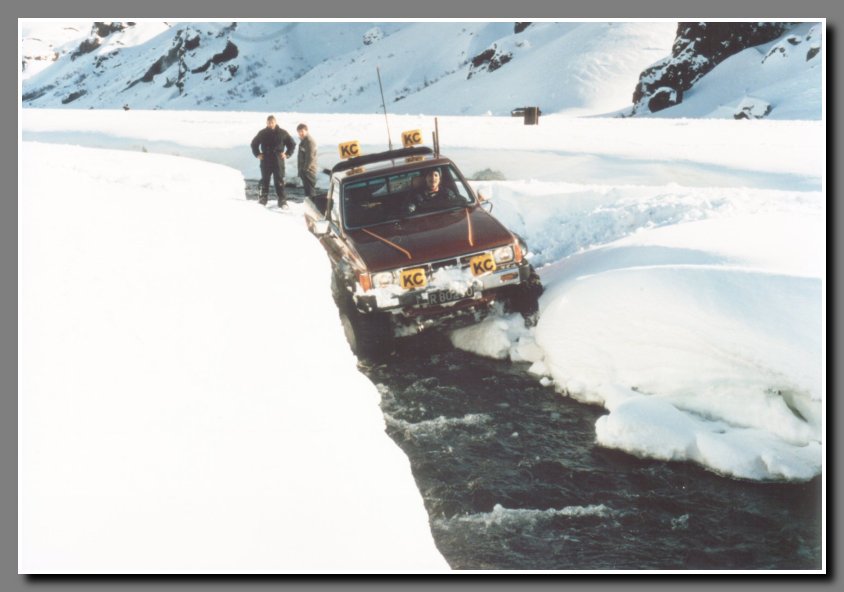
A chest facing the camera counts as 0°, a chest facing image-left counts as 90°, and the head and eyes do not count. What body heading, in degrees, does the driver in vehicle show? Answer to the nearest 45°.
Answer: approximately 0°

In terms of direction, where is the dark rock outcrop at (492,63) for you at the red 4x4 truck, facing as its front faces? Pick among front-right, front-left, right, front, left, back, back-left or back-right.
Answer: back

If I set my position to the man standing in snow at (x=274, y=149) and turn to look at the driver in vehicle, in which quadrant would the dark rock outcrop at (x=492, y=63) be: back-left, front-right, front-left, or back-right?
back-left

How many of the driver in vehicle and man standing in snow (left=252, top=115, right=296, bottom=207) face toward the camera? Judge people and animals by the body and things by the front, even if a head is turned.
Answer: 2

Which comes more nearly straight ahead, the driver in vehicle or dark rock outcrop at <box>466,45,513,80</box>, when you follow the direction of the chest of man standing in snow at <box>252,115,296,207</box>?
the driver in vehicle

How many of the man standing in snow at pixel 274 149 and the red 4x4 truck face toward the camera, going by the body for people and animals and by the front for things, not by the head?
2

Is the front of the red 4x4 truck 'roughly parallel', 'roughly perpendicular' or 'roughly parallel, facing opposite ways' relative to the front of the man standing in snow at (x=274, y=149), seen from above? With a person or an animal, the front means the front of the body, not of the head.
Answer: roughly parallel

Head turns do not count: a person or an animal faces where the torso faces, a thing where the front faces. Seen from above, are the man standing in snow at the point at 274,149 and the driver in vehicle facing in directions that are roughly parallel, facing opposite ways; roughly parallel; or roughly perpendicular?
roughly parallel

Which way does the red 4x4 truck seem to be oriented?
toward the camera

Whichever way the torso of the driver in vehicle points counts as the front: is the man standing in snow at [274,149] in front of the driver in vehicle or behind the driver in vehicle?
behind

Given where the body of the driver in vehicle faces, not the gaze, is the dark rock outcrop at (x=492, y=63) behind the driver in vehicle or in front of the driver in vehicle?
behind

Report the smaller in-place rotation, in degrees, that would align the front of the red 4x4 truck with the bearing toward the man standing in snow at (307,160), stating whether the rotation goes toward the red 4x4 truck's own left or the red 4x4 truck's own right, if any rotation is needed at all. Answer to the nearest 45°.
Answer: approximately 180°
